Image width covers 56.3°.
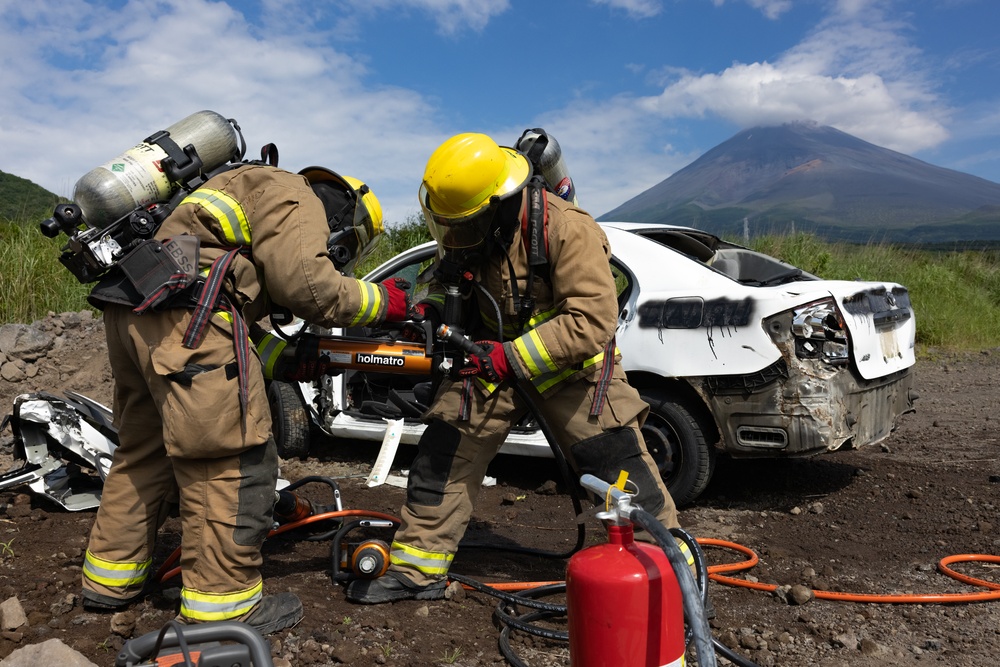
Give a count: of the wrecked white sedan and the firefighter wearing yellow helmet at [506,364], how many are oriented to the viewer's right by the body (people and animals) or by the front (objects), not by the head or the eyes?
0

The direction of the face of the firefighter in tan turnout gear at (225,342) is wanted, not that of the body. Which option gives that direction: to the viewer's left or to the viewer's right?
to the viewer's right

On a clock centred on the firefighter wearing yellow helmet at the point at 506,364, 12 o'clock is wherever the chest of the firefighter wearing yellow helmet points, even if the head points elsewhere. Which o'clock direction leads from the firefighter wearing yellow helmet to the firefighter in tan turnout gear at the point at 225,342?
The firefighter in tan turnout gear is roughly at 1 o'clock from the firefighter wearing yellow helmet.

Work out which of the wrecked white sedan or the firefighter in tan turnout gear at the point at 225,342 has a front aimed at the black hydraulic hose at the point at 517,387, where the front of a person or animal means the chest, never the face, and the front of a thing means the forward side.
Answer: the firefighter in tan turnout gear

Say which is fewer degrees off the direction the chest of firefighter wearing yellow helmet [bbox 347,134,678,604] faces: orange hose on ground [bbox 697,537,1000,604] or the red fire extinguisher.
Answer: the red fire extinguisher

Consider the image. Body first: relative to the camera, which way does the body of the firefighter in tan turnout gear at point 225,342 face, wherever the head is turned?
to the viewer's right

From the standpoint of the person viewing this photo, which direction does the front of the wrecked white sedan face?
facing away from the viewer and to the left of the viewer

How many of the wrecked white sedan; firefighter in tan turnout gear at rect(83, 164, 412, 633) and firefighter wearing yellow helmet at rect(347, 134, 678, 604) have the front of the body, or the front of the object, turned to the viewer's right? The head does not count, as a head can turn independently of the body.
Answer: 1

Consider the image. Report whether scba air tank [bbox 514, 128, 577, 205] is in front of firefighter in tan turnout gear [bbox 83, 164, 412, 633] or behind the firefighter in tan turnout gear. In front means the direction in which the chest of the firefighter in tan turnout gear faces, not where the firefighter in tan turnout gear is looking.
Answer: in front

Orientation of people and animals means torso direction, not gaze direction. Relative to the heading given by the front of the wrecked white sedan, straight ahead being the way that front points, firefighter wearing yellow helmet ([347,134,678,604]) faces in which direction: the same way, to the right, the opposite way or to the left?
to the left

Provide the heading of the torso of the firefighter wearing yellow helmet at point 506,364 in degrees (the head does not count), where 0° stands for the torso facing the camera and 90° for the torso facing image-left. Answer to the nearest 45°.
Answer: approximately 45°

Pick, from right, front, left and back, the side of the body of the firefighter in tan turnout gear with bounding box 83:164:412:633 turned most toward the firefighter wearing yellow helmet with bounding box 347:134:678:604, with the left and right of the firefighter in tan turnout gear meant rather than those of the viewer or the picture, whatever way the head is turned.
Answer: front

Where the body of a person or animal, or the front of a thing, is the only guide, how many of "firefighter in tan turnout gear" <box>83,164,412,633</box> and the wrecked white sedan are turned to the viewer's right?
1

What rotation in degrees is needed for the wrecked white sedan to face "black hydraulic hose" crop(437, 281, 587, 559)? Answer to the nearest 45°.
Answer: approximately 90° to its left

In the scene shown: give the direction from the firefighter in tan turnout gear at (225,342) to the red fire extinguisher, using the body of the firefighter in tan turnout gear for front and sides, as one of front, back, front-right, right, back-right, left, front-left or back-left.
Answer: front-right

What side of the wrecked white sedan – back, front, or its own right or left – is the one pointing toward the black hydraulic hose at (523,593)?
left
